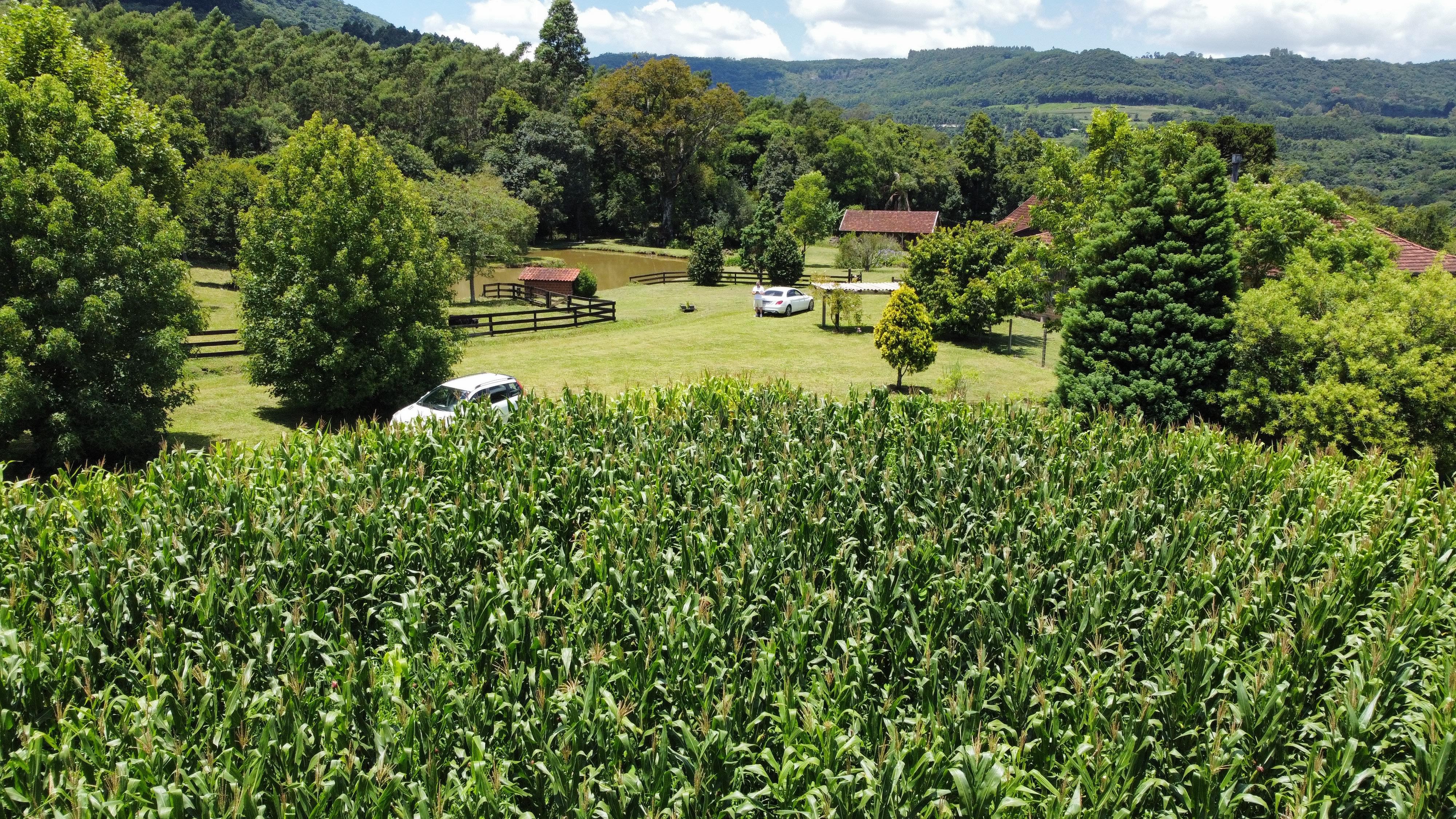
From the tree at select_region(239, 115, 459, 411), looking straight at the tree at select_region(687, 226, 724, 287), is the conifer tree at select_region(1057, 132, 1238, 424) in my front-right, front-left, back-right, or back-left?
front-right

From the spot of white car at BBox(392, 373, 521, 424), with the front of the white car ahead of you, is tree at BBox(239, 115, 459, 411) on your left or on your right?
on your right

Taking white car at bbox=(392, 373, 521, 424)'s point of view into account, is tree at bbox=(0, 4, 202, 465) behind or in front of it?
in front

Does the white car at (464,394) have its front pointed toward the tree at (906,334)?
no

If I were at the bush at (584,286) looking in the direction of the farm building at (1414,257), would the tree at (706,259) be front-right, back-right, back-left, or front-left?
front-left

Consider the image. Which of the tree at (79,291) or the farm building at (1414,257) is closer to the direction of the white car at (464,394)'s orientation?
the tree

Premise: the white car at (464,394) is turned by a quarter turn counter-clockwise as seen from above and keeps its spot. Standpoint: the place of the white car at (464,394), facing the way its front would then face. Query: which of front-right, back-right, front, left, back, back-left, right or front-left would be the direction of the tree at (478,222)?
back-left

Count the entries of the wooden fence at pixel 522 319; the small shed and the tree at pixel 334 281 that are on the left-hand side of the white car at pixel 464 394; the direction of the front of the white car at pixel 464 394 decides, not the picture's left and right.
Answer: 0

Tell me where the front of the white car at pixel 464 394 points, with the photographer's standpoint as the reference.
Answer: facing the viewer and to the left of the viewer

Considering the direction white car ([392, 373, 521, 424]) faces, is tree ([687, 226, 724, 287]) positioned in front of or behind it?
behind

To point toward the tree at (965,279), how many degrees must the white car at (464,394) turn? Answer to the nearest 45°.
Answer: approximately 180°

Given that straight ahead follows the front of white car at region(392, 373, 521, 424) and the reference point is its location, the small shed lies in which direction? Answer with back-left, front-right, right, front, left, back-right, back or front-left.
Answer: back-right

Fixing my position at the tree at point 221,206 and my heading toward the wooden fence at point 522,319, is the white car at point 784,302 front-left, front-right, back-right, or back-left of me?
front-left
